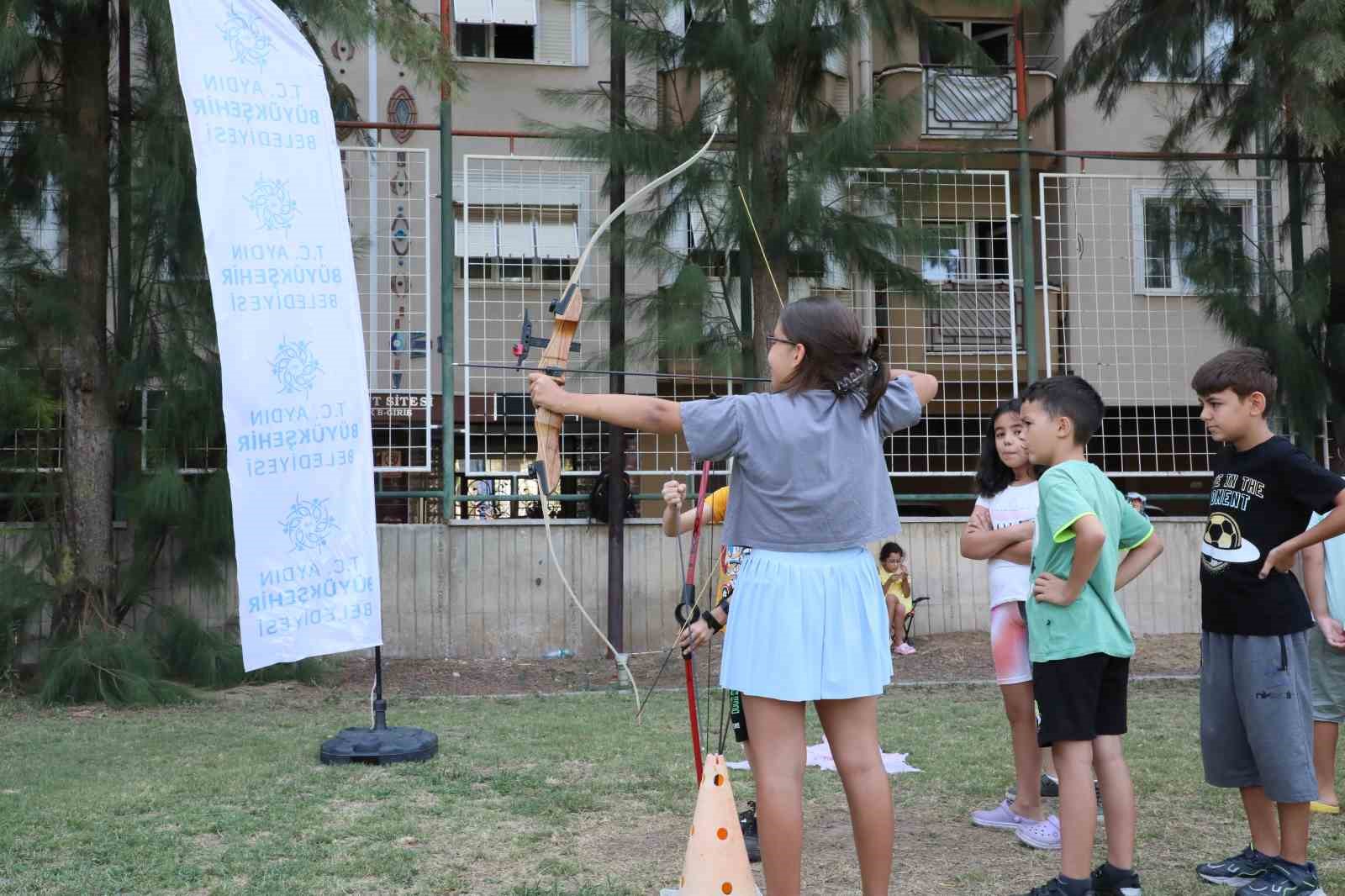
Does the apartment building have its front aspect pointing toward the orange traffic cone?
yes

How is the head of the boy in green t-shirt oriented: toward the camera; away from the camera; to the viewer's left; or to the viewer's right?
to the viewer's left

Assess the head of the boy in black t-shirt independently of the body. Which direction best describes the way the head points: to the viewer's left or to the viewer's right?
to the viewer's left

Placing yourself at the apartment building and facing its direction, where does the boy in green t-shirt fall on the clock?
The boy in green t-shirt is roughly at 12 o'clock from the apartment building.

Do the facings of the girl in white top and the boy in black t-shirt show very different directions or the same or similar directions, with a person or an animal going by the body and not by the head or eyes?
same or similar directions

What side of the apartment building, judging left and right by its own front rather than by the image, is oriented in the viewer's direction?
front

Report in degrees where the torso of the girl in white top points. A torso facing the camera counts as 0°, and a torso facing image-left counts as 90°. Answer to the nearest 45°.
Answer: approximately 45°

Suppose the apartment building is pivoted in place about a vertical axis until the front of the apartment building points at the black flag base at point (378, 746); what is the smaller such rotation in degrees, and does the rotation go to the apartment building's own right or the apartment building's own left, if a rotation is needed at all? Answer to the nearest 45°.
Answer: approximately 45° to the apartment building's own right

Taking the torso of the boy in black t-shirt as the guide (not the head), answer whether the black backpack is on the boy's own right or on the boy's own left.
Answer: on the boy's own right

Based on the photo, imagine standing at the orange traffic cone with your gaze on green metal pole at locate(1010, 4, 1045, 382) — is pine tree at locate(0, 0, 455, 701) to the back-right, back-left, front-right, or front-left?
front-left

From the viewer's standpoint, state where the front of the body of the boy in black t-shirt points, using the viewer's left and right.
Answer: facing the viewer and to the left of the viewer

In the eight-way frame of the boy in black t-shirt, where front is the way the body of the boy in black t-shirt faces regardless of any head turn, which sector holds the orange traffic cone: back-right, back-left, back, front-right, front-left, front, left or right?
front

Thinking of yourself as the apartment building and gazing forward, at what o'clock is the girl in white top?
The girl in white top is roughly at 12 o'clock from the apartment building.

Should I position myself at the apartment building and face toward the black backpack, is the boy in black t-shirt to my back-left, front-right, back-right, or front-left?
front-left

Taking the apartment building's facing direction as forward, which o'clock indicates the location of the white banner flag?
The white banner flag is roughly at 1 o'clock from the apartment building.
